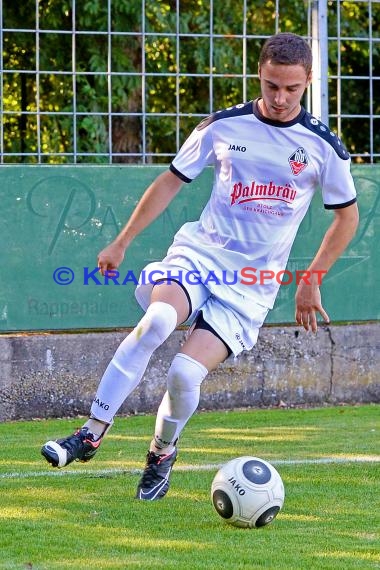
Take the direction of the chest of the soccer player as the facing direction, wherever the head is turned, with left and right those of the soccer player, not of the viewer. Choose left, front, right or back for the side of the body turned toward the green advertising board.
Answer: back

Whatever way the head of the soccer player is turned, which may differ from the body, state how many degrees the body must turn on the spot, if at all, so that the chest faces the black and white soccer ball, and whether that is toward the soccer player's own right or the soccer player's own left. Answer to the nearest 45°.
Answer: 0° — they already face it

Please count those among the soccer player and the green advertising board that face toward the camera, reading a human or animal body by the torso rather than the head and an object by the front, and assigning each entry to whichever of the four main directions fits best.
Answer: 2

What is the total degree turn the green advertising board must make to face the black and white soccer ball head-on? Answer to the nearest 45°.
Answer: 0° — it already faces it

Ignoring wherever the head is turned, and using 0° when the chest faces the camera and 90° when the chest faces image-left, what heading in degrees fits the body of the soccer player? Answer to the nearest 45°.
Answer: approximately 0°
